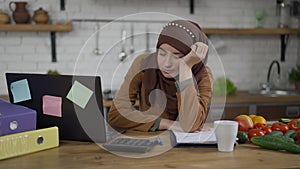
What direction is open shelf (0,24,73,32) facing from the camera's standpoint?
toward the camera

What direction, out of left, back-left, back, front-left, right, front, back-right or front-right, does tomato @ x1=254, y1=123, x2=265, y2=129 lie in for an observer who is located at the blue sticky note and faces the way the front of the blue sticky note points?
left

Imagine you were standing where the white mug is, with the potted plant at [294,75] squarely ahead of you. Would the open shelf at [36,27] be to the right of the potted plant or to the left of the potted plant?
left

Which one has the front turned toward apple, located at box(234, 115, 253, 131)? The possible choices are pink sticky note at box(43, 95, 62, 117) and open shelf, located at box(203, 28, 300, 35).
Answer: the open shelf

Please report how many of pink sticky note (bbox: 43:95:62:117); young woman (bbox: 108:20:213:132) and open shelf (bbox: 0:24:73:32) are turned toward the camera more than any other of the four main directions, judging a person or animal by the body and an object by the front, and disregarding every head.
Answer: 3

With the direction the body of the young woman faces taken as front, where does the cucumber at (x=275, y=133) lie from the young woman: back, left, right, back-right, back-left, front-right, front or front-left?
front-left

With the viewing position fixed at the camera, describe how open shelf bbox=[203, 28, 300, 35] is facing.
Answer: facing the viewer

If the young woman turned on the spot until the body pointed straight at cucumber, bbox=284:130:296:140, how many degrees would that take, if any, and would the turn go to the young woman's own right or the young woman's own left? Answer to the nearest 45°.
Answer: approximately 45° to the young woman's own left

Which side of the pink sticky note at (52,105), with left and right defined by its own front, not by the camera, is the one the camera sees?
front

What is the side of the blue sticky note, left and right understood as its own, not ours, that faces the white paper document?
left

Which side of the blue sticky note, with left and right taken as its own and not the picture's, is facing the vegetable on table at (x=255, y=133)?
left

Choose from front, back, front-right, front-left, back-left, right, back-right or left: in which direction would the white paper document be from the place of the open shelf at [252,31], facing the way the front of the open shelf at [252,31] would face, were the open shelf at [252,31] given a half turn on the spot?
back
